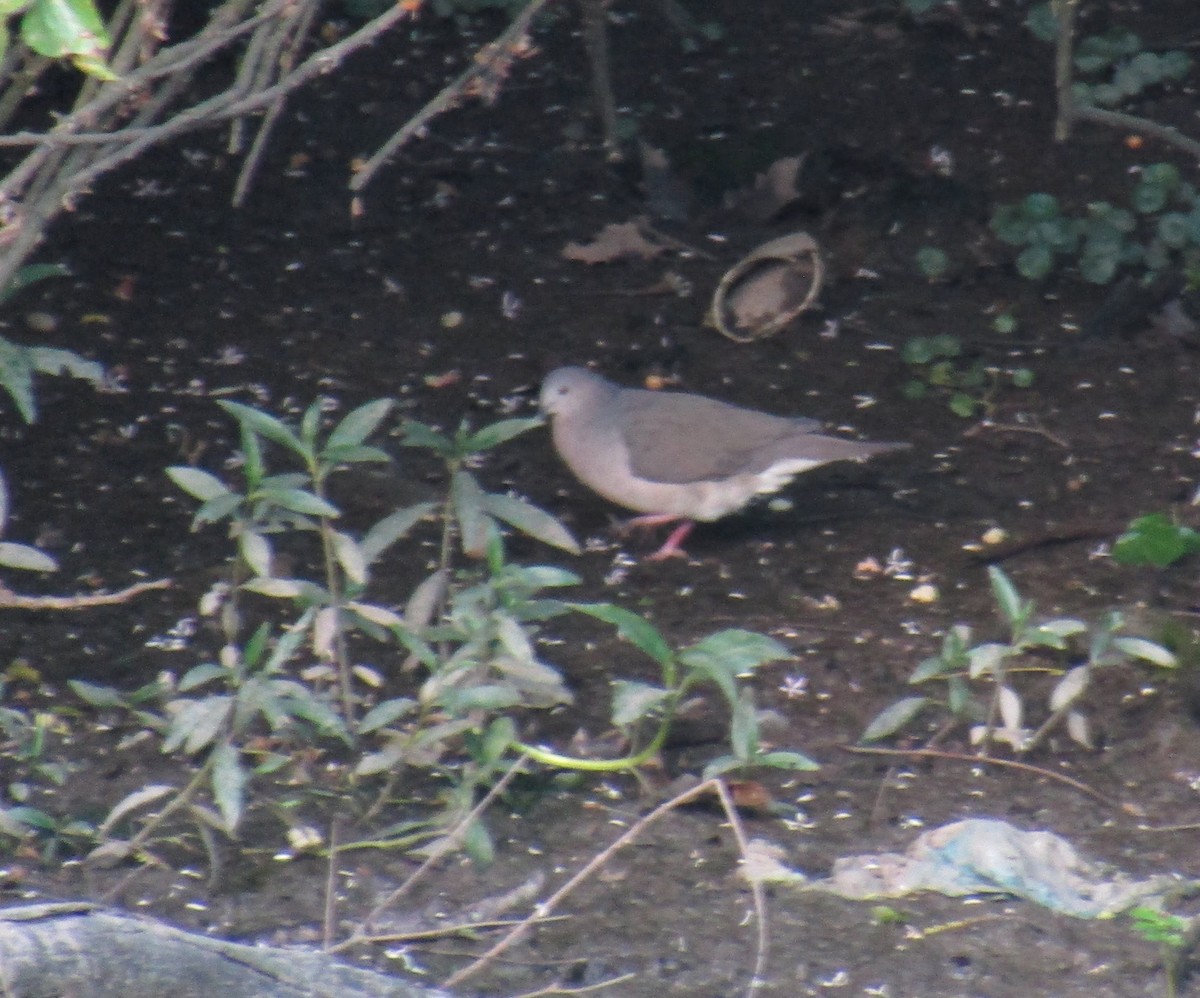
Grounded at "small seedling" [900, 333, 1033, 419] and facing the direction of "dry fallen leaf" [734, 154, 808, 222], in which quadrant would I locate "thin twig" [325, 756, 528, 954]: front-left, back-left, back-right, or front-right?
back-left

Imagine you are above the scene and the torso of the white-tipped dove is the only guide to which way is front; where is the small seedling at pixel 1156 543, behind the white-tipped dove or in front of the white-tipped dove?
behind

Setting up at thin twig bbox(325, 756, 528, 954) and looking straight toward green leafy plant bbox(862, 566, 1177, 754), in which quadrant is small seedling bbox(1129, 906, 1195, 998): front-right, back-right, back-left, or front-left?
front-right

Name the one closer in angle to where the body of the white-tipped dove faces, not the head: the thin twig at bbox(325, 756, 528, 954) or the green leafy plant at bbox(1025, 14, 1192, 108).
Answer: the thin twig

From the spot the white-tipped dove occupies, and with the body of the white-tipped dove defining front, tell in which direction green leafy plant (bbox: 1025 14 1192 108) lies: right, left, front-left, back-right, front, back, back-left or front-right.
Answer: back-right

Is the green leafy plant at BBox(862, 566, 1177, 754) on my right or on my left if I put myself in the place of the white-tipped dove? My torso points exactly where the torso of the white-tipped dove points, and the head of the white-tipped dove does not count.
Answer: on my left

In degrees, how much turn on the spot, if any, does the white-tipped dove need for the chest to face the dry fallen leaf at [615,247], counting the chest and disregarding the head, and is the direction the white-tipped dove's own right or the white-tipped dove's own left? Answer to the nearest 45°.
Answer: approximately 90° to the white-tipped dove's own right

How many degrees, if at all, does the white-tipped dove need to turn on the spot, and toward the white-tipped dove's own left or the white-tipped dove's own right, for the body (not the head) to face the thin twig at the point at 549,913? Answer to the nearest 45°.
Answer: approximately 90° to the white-tipped dove's own left

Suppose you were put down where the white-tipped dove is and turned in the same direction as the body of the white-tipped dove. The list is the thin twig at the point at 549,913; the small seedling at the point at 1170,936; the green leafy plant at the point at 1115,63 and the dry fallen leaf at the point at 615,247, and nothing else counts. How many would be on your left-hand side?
2

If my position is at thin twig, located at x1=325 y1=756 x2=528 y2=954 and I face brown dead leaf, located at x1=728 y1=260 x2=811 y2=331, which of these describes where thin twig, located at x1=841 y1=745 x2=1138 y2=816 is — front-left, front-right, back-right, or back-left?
front-right

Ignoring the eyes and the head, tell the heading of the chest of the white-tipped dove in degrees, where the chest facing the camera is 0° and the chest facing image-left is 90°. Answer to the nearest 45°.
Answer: approximately 90°

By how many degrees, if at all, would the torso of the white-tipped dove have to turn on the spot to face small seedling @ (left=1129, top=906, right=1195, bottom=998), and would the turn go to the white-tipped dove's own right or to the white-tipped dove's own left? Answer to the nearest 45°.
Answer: approximately 90° to the white-tipped dove's own left

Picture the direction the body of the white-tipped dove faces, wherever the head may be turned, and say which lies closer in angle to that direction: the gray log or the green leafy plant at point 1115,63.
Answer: the gray log
